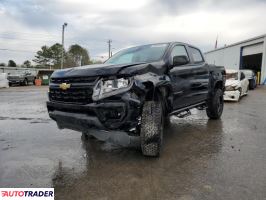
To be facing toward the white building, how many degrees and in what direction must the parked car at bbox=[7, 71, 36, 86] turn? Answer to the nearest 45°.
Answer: approximately 135° to its left

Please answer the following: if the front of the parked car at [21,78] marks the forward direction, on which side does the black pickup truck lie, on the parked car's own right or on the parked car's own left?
on the parked car's own left

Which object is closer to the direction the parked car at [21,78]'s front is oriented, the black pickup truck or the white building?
the black pickup truck

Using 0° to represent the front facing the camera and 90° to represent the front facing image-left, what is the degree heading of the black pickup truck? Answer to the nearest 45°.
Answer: approximately 45°

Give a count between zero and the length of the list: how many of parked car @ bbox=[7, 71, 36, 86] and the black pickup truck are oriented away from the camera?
0

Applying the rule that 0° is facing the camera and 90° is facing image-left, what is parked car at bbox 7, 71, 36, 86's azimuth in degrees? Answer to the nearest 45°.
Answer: approximately 45°

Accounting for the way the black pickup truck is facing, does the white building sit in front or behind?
behind

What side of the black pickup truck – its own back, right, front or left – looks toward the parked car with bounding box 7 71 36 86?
right
